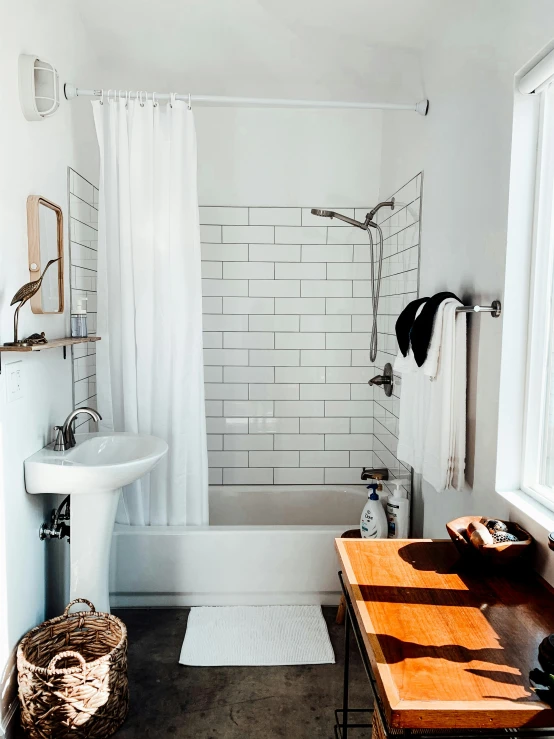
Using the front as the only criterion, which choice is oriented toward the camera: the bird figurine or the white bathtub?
the white bathtub

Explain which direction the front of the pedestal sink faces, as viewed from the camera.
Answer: facing to the right of the viewer

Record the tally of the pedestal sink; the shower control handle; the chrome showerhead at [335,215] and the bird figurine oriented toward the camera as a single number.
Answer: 0

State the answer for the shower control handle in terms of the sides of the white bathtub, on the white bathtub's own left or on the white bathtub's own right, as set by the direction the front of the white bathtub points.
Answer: on the white bathtub's own left

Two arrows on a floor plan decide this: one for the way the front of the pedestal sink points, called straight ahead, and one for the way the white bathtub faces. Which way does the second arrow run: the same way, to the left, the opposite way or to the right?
to the right

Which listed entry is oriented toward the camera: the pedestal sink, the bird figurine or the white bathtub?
the white bathtub

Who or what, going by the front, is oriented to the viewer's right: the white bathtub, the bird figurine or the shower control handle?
the bird figurine

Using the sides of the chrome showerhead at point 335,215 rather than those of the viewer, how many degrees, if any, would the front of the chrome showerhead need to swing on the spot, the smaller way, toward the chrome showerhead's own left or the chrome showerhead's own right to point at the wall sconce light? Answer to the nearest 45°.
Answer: approximately 45° to the chrome showerhead's own left

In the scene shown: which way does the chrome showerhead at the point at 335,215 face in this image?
to the viewer's left

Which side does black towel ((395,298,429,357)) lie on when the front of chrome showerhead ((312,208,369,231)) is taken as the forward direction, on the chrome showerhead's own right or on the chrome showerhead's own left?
on the chrome showerhead's own left

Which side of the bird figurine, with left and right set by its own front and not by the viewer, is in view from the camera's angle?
right

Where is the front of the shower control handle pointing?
to the viewer's left

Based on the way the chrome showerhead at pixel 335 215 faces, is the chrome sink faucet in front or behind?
in front

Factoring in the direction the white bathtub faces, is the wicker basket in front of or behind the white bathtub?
in front
